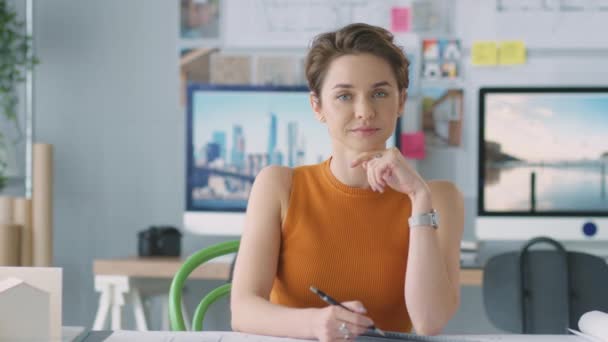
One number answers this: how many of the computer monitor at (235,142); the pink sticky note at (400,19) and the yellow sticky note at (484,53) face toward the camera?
3

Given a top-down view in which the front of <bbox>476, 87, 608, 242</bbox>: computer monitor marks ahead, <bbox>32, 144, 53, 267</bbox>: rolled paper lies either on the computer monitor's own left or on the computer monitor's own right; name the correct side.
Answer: on the computer monitor's own right

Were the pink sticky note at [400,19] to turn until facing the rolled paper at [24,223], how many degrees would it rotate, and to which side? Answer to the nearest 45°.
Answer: approximately 90° to its right

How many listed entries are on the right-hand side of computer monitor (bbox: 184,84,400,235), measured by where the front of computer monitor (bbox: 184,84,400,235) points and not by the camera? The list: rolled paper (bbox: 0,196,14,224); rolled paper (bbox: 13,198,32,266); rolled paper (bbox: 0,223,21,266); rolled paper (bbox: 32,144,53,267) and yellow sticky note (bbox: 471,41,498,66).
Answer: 4

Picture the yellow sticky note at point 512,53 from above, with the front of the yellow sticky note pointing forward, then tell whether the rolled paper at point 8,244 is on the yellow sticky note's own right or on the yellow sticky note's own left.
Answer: on the yellow sticky note's own right

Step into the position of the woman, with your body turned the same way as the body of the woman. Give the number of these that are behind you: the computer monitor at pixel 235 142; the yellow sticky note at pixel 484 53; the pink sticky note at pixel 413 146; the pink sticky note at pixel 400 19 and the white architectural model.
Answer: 4

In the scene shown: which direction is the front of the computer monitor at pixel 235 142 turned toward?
toward the camera

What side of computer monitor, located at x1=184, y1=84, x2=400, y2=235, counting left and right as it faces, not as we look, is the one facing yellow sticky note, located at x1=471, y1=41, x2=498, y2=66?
left

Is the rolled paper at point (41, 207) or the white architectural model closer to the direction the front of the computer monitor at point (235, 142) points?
the white architectural model

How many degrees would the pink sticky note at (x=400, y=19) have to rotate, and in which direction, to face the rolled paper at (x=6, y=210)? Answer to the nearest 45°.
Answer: approximately 90° to its right

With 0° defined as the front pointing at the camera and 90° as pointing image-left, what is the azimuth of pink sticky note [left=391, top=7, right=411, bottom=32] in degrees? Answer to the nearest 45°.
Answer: approximately 0°

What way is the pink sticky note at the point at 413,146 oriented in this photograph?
toward the camera

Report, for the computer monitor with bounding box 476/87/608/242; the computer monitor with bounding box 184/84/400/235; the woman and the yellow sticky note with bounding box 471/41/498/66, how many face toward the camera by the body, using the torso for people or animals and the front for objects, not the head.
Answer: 4

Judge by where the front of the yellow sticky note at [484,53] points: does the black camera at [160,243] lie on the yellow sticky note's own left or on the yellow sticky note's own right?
on the yellow sticky note's own right

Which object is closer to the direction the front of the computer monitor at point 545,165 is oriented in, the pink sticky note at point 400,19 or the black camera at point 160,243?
the black camera

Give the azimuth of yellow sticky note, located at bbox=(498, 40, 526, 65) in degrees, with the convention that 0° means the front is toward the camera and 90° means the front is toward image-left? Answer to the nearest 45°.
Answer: approximately 0°

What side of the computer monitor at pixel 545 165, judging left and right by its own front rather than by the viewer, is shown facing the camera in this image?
front
